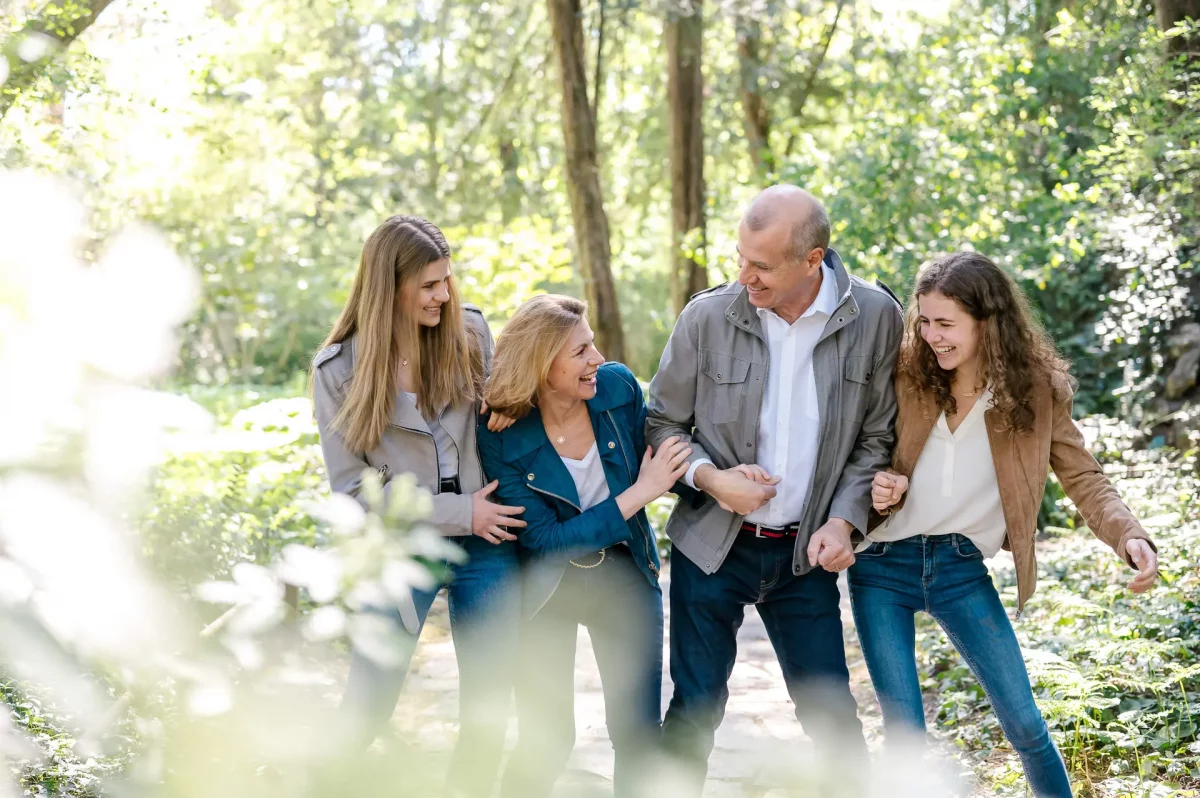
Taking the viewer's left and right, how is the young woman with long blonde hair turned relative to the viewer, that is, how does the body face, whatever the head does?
facing the viewer and to the right of the viewer

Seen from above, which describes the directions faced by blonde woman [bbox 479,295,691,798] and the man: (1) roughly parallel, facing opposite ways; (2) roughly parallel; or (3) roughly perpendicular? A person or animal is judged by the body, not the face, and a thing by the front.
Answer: roughly parallel

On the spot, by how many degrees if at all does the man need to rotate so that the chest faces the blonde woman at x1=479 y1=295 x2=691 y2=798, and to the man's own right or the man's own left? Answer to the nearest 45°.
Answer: approximately 90° to the man's own right

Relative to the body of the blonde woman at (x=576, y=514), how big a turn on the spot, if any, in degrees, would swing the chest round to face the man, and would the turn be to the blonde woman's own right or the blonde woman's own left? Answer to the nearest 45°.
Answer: approximately 90° to the blonde woman's own left

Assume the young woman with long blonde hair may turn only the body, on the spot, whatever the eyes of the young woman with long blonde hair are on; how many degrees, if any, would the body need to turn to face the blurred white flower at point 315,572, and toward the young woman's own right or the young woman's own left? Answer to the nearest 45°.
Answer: approximately 45° to the young woman's own right

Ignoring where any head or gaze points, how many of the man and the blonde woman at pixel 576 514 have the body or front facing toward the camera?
2

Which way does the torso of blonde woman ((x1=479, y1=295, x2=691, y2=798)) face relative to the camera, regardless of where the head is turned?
toward the camera

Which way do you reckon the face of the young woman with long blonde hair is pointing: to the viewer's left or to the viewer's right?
to the viewer's right

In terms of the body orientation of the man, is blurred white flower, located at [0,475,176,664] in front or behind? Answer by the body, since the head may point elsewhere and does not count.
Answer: in front

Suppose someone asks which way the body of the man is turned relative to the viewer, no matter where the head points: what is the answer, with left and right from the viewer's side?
facing the viewer

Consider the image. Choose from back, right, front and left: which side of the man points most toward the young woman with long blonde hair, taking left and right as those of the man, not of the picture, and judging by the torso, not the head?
right

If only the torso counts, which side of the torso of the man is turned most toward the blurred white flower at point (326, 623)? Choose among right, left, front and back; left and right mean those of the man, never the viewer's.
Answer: front

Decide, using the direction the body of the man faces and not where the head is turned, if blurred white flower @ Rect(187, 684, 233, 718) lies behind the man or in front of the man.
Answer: in front

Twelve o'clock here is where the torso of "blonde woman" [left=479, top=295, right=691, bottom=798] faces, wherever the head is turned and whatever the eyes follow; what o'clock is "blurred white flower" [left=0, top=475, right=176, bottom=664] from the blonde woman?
The blurred white flower is roughly at 12 o'clock from the blonde woman.

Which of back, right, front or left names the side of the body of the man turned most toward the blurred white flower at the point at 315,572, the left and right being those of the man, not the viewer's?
front

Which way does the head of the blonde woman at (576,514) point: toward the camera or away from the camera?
toward the camera

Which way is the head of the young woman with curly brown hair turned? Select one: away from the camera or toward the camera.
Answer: toward the camera

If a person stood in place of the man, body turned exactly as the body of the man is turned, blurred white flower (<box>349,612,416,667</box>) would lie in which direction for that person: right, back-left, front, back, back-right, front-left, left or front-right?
front
